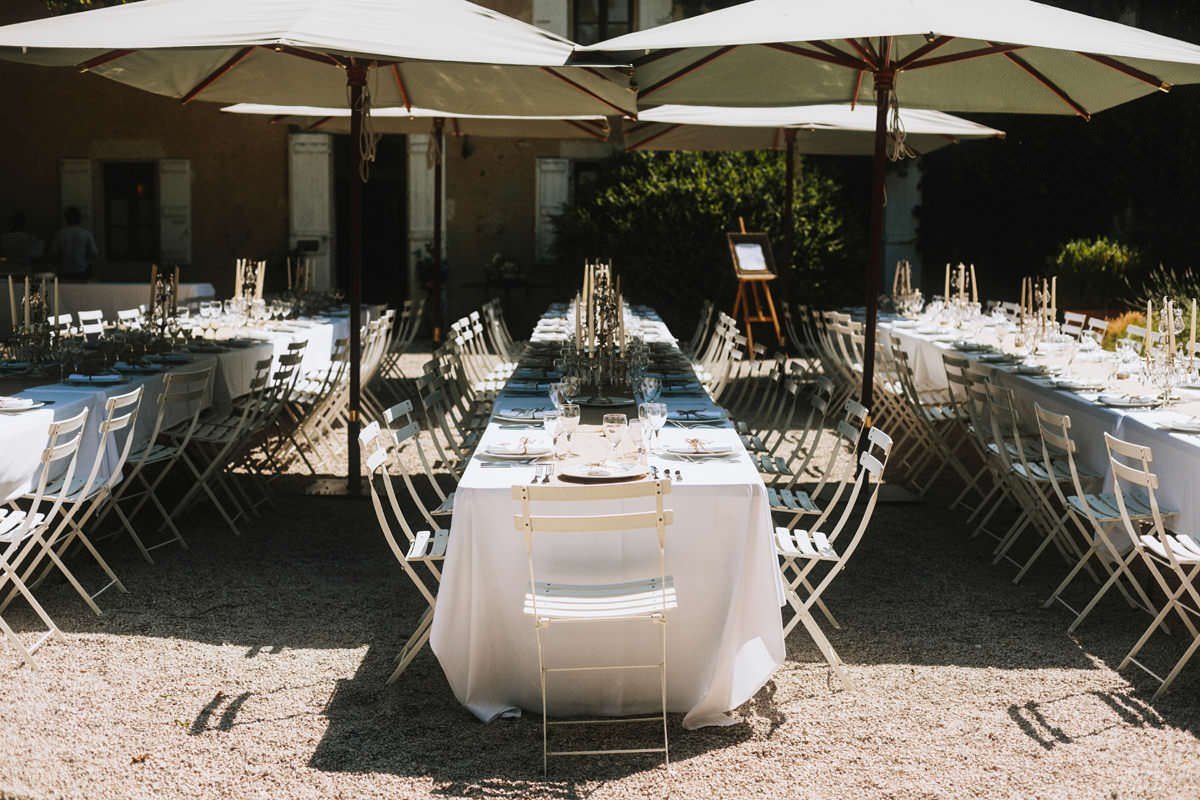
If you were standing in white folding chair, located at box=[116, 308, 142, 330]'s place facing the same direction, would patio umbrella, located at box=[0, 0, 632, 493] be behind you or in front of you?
in front

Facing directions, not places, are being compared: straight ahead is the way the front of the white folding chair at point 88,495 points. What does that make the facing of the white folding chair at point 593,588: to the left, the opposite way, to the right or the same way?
to the right

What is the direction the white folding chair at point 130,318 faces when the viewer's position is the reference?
facing the viewer and to the right of the viewer

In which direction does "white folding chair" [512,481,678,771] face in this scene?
away from the camera

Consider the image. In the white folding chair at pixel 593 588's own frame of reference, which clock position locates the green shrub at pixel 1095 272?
The green shrub is roughly at 1 o'clock from the white folding chair.

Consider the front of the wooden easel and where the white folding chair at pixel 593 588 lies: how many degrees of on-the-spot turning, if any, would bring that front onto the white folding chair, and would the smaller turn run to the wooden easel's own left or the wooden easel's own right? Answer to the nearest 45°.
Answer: approximately 45° to the wooden easel's own right

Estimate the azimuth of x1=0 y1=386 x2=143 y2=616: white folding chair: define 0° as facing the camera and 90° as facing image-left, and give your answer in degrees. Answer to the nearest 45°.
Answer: approximately 90°
